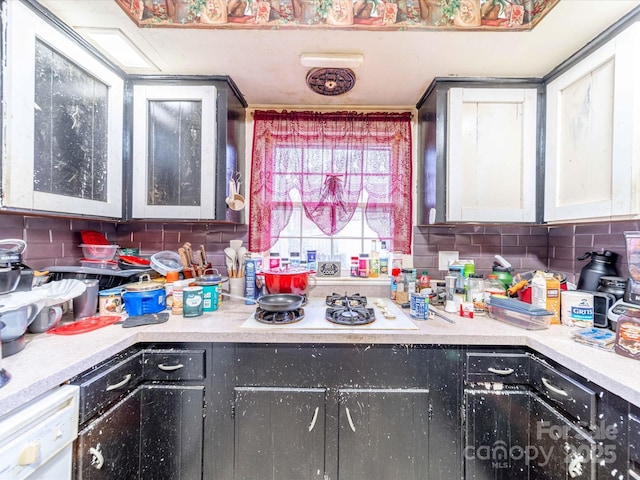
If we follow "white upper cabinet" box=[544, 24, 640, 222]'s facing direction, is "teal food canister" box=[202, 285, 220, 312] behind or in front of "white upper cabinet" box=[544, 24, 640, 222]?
in front

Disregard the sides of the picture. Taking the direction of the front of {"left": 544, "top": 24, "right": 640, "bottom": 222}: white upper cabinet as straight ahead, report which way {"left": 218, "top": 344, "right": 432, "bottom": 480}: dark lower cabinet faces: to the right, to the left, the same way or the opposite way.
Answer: to the left

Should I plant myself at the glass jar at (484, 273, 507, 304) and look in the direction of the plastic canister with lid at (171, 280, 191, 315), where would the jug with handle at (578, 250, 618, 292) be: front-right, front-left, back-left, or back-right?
back-left

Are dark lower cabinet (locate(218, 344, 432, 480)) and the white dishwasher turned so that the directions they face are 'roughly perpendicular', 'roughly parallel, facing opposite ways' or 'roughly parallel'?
roughly perpendicular

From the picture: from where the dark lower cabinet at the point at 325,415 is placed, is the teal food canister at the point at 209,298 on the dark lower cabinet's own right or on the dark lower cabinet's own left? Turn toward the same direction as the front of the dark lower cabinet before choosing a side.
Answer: on the dark lower cabinet's own right

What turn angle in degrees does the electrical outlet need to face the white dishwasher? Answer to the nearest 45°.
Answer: approximately 45° to its right

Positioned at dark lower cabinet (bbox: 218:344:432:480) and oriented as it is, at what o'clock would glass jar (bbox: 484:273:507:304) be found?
The glass jar is roughly at 8 o'clock from the dark lower cabinet.

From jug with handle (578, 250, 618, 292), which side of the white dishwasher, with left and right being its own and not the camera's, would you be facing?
front

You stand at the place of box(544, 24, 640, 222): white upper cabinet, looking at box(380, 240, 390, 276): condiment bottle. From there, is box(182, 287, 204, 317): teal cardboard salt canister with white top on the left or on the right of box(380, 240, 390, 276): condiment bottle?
left

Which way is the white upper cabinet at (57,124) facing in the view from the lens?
facing the viewer and to the right of the viewer

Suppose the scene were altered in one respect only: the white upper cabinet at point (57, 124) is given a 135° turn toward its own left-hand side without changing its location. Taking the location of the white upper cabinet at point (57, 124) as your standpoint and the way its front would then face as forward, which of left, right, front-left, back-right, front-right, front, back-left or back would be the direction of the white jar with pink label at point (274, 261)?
right

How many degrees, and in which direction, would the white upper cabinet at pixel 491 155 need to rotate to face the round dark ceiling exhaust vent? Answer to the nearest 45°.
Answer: approximately 45° to its right

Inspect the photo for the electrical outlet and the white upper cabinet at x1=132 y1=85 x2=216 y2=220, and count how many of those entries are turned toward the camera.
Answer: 2

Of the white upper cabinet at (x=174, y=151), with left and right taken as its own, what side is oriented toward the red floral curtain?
left

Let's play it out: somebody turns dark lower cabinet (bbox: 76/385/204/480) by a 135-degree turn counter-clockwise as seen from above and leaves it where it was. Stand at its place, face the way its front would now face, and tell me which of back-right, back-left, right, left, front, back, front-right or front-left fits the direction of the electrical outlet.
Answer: right
